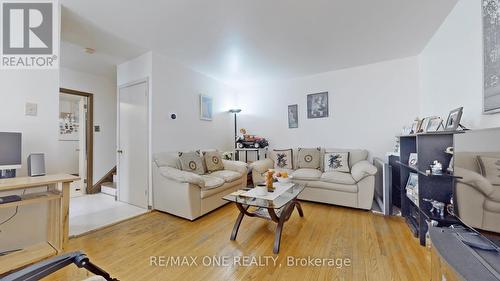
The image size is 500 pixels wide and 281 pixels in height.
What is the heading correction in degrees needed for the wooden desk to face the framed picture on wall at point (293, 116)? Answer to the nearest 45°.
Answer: approximately 45° to its left

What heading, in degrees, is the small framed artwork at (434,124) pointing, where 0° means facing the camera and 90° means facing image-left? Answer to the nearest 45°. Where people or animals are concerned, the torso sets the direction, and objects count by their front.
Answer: approximately 45°

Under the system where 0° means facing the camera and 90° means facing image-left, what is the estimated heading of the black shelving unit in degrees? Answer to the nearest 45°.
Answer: approximately 45°

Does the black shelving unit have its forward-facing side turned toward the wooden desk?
yes

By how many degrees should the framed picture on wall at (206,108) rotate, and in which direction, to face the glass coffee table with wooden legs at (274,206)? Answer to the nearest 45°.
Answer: approximately 45° to its right
